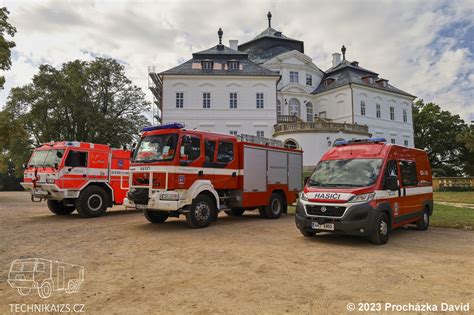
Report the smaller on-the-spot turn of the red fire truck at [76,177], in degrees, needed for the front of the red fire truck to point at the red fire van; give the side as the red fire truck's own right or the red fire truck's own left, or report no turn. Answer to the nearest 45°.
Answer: approximately 90° to the red fire truck's own left

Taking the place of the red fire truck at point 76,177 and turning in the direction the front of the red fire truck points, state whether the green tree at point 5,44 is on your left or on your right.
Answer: on your right

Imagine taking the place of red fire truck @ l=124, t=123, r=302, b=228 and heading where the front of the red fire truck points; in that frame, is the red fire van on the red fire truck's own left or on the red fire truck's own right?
on the red fire truck's own left

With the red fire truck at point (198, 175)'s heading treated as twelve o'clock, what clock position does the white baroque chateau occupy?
The white baroque chateau is roughly at 5 o'clock from the red fire truck.

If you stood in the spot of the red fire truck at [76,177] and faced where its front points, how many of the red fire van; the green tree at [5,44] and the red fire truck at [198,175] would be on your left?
2

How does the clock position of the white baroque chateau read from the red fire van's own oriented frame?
The white baroque chateau is roughly at 4 o'clock from the red fire van.

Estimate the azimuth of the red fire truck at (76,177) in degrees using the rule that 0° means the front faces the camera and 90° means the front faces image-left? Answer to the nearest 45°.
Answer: approximately 45°

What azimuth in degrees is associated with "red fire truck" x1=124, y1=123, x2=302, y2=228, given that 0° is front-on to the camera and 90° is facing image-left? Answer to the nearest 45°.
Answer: approximately 45°

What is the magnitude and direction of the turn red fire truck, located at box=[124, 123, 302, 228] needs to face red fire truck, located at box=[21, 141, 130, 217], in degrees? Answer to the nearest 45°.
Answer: approximately 90° to its right

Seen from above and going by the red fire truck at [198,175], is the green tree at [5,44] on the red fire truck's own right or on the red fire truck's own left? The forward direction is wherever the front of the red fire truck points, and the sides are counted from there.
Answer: on the red fire truck's own right

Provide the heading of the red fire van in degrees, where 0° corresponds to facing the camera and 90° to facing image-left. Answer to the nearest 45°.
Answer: approximately 45°

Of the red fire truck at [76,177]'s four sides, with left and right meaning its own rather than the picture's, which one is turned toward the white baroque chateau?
back
